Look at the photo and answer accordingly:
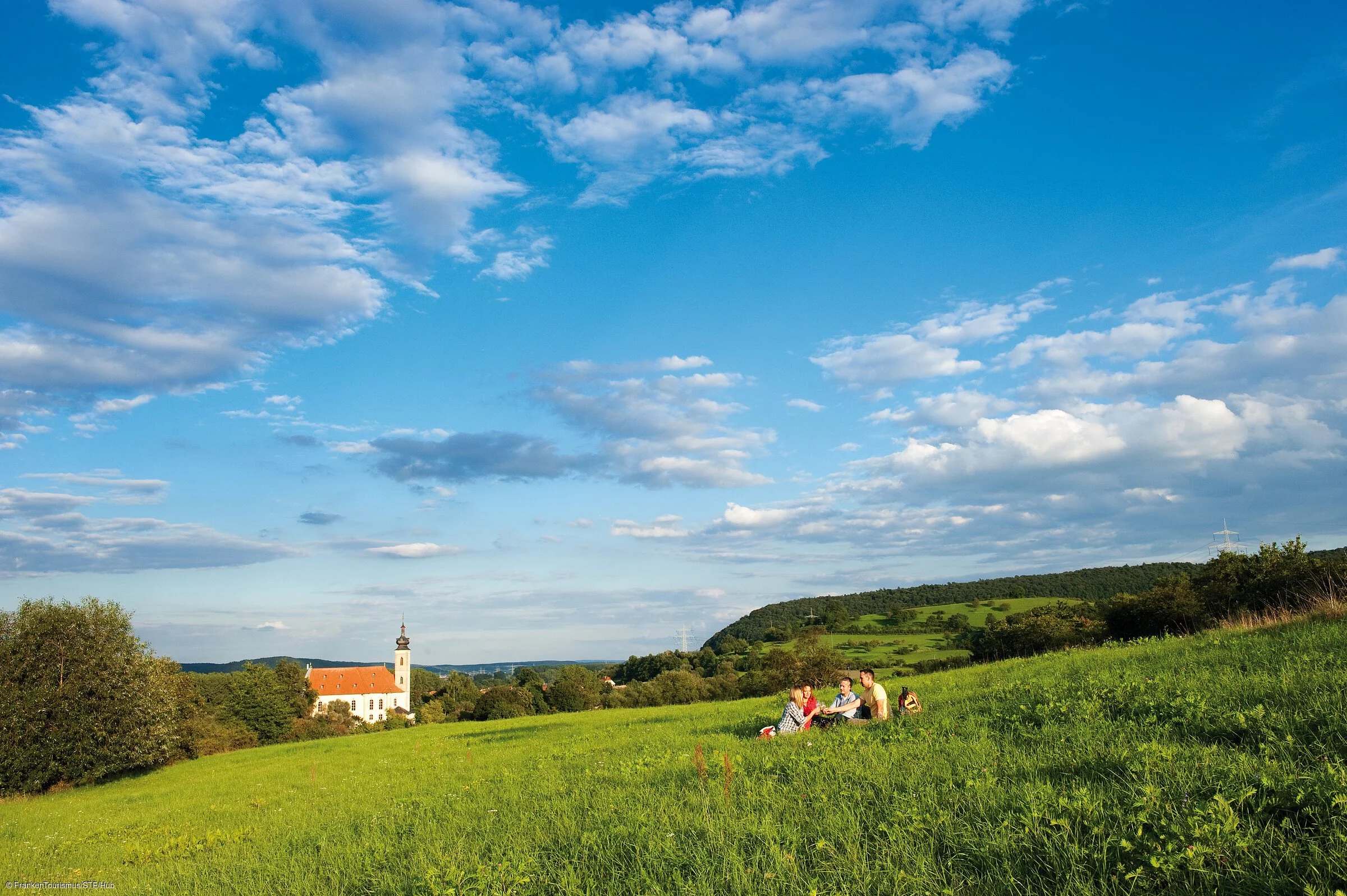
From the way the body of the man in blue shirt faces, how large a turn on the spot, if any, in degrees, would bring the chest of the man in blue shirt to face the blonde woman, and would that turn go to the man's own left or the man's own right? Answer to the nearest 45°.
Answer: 0° — they already face them

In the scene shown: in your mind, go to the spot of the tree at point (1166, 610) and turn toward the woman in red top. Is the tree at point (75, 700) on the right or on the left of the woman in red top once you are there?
right

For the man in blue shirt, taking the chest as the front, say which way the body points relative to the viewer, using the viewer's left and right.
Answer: facing the viewer and to the left of the viewer

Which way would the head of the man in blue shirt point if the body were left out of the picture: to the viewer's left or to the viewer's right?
to the viewer's left

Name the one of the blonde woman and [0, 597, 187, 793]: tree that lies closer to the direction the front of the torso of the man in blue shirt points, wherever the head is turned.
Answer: the blonde woman
